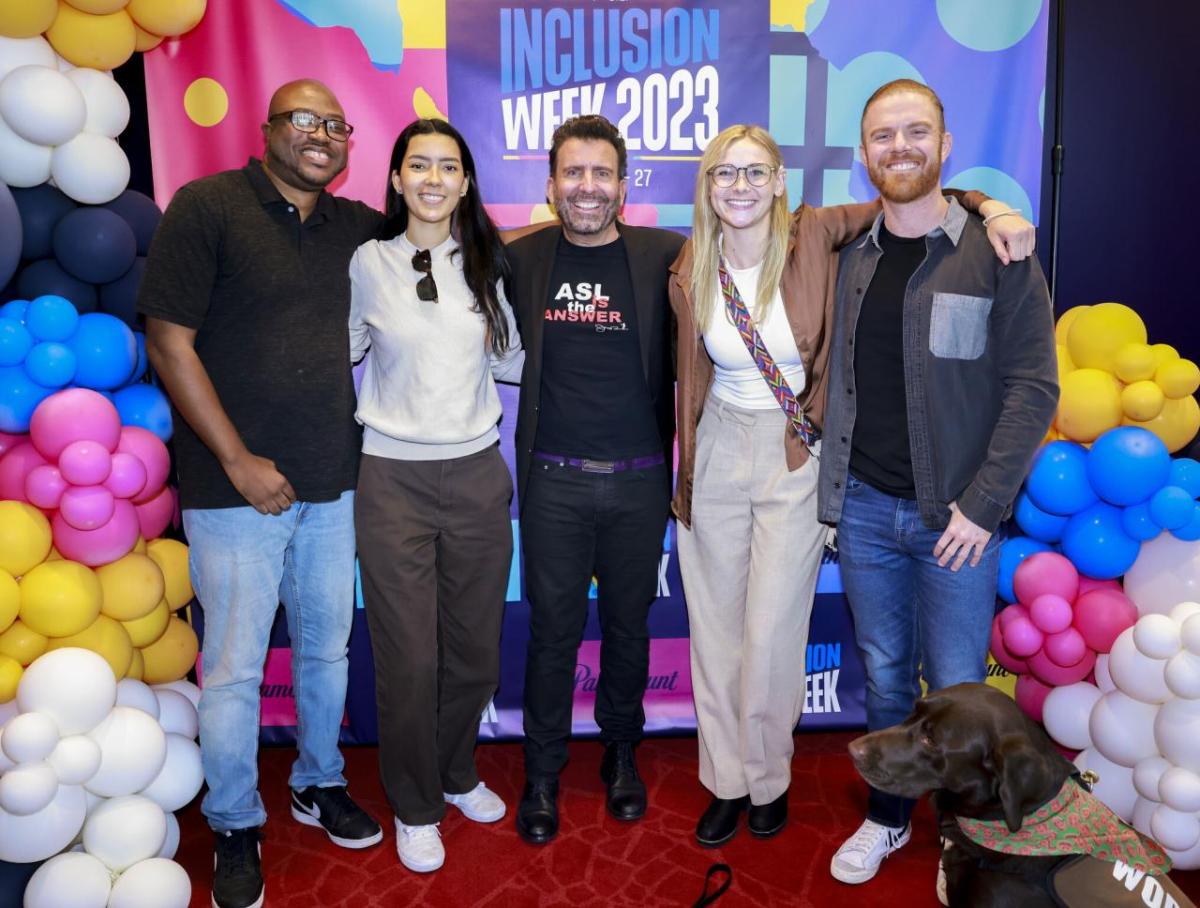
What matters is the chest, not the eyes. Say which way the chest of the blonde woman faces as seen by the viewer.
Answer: toward the camera

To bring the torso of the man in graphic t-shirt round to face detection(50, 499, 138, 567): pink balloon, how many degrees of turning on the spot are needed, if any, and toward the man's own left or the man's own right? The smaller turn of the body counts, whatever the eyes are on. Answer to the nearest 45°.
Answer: approximately 90° to the man's own right

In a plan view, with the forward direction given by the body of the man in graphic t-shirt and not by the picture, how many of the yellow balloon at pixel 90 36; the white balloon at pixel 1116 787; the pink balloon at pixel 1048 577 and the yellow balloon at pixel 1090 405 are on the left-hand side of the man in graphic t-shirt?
3

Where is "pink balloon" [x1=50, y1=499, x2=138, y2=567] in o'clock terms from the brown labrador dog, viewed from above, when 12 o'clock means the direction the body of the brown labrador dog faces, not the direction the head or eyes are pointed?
The pink balloon is roughly at 12 o'clock from the brown labrador dog.

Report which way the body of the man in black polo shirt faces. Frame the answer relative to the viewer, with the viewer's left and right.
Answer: facing the viewer and to the right of the viewer

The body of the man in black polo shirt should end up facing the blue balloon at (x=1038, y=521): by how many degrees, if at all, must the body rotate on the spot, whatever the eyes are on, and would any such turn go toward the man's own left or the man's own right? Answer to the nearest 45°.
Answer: approximately 45° to the man's own left

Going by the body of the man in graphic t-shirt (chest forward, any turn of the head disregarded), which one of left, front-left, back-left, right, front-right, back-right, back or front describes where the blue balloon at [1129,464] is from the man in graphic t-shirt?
left

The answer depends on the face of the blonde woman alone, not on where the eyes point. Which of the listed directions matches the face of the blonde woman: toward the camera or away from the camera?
toward the camera

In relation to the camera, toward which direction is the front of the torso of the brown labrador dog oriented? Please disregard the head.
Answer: to the viewer's left

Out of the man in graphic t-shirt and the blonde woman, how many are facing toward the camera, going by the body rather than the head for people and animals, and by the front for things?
2

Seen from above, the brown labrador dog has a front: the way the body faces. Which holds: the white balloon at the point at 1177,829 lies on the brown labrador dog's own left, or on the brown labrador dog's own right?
on the brown labrador dog's own right

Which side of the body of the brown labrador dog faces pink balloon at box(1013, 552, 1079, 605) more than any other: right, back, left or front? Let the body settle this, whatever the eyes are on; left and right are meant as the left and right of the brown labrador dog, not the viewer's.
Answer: right

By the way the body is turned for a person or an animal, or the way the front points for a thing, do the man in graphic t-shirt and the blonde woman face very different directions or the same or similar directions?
same or similar directions

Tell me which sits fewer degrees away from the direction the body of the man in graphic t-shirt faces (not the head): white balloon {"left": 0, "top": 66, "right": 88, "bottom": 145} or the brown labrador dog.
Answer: the brown labrador dog

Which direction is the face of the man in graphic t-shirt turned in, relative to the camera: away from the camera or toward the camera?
toward the camera

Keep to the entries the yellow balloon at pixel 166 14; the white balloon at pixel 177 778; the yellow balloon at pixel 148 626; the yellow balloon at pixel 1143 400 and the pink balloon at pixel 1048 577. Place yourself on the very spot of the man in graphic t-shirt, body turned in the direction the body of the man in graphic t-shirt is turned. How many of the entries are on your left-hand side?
2
